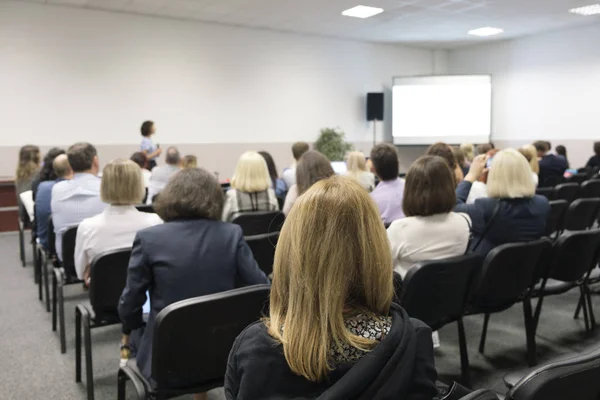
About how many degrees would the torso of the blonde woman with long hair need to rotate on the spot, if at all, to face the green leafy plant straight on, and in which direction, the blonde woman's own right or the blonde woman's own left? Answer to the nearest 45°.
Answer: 0° — they already face it

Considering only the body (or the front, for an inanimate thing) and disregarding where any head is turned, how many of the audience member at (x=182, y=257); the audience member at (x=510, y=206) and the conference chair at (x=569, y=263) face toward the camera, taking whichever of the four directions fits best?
0

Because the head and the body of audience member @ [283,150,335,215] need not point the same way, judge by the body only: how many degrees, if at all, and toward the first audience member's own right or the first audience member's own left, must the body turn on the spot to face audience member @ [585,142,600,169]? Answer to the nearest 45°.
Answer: approximately 45° to the first audience member's own right

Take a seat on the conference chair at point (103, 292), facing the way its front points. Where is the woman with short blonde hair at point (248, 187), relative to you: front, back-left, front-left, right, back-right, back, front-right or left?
right

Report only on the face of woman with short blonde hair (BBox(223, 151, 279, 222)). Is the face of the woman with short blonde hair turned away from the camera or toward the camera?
away from the camera

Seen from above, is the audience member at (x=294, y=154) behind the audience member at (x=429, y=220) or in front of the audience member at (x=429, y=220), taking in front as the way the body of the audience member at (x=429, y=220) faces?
in front

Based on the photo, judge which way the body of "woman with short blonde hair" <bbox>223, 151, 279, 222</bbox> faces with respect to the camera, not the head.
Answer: away from the camera

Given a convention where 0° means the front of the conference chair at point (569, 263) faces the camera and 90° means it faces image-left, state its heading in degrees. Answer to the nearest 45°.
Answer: approximately 135°

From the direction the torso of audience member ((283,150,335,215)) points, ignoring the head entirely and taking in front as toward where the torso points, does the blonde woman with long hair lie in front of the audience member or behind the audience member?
behind

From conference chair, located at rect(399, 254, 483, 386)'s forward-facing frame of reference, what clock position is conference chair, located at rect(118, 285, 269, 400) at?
conference chair, located at rect(118, 285, 269, 400) is roughly at 9 o'clock from conference chair, located at rect(399, 254, 483, 386).

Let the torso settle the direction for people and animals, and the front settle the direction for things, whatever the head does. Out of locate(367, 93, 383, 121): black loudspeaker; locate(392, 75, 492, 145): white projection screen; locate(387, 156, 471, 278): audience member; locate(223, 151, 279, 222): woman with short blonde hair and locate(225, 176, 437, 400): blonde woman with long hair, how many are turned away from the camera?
3

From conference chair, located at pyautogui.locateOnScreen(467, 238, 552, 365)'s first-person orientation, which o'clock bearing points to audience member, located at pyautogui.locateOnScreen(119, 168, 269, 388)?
The audience member is roughly at 9 o'clock from the conference chair.

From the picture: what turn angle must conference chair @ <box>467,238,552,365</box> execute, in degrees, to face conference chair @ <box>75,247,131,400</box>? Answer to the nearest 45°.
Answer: approximately 90° to its left

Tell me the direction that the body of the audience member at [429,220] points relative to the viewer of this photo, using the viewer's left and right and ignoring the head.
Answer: facing away from the viewer

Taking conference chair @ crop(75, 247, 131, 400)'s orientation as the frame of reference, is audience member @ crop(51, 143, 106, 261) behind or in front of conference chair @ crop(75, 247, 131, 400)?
in front

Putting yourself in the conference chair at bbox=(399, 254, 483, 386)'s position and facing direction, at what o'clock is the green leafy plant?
The green leafy plant is roughly at 1 o'clock from the conference chair.

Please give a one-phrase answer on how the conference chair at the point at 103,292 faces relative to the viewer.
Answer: facing away from the viewer and to the left of the viewer

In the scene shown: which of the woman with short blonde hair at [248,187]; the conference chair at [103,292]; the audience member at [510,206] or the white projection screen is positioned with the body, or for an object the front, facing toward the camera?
the white projection screen

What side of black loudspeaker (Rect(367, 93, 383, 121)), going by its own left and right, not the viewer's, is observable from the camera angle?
front

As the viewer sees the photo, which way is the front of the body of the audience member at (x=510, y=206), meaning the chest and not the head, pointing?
away from the camera
